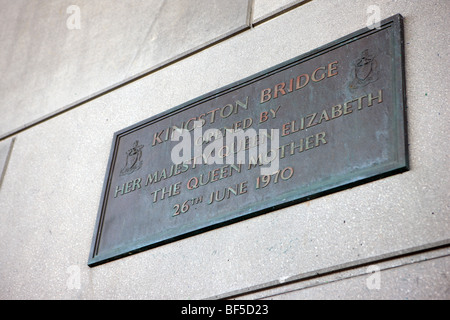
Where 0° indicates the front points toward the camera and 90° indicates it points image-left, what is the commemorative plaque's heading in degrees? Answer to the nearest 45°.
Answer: approximately 45°
